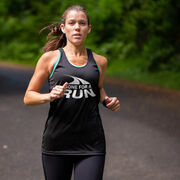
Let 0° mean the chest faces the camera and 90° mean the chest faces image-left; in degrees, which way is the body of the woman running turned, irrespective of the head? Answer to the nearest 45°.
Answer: approximately 0°
